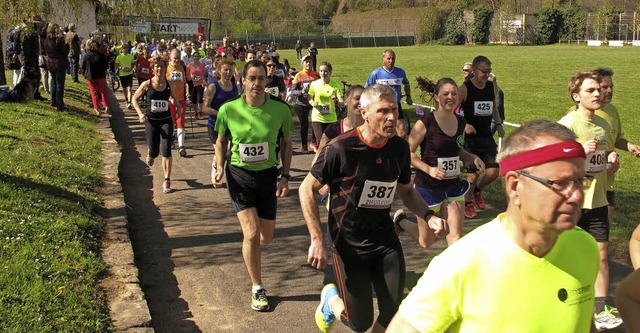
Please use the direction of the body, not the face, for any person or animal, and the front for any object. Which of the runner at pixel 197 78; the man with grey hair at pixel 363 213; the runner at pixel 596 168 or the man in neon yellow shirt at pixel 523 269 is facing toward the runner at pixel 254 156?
the runner at pixel 197 78

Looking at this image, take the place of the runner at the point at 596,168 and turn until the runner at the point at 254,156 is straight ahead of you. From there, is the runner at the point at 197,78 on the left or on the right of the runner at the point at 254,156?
right

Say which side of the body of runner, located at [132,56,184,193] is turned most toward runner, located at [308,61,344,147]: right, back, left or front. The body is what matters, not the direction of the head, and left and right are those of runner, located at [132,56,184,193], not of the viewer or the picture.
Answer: left

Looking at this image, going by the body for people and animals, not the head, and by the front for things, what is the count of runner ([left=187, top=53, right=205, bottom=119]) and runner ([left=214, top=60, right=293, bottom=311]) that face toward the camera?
2
